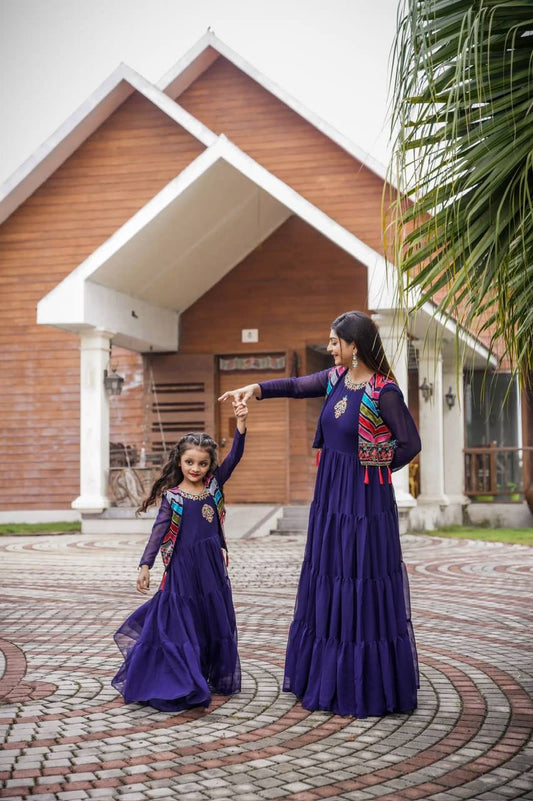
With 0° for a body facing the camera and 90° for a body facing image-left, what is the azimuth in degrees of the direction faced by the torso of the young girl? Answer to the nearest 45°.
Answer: approximately 315°

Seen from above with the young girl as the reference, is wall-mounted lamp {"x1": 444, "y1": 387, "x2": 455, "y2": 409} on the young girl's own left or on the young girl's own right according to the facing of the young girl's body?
on the young girl's own left

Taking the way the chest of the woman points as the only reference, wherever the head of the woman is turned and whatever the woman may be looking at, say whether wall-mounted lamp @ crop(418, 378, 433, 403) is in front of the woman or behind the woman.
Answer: behind

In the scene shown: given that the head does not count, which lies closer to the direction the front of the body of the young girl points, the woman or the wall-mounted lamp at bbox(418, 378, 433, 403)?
the woman

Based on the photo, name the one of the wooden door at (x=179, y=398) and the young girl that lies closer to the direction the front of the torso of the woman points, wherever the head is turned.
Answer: the young girl

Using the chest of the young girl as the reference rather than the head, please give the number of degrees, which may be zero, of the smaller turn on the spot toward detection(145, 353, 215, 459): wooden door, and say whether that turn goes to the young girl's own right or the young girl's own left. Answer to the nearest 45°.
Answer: approximately 135° to the young girl's own left

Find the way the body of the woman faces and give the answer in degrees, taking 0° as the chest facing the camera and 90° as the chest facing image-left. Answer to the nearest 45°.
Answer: approximately 45°

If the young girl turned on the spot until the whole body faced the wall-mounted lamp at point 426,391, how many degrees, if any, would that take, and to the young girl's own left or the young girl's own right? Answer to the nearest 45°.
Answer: approximately 135° to the young girl's own left
